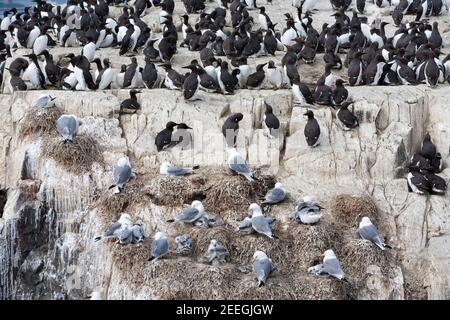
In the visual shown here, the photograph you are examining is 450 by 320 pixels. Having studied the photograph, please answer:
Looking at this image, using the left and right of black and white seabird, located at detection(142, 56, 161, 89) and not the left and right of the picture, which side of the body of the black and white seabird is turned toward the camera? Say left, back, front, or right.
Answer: back

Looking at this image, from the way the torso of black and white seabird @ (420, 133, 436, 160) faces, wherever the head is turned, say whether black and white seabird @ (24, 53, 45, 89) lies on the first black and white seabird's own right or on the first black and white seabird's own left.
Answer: on the first black and white seabird's own left

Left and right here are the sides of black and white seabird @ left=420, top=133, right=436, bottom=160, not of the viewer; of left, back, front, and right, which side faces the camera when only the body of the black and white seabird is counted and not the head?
back

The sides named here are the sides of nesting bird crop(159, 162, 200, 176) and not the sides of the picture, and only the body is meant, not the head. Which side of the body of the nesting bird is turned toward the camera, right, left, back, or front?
left

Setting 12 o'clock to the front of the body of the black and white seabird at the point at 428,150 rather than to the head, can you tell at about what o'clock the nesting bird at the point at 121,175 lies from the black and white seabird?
The nesting bird is roughly at 8 o'clock from the black and white seabird.

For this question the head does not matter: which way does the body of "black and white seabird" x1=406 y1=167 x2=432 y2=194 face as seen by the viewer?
to the viewer's left
